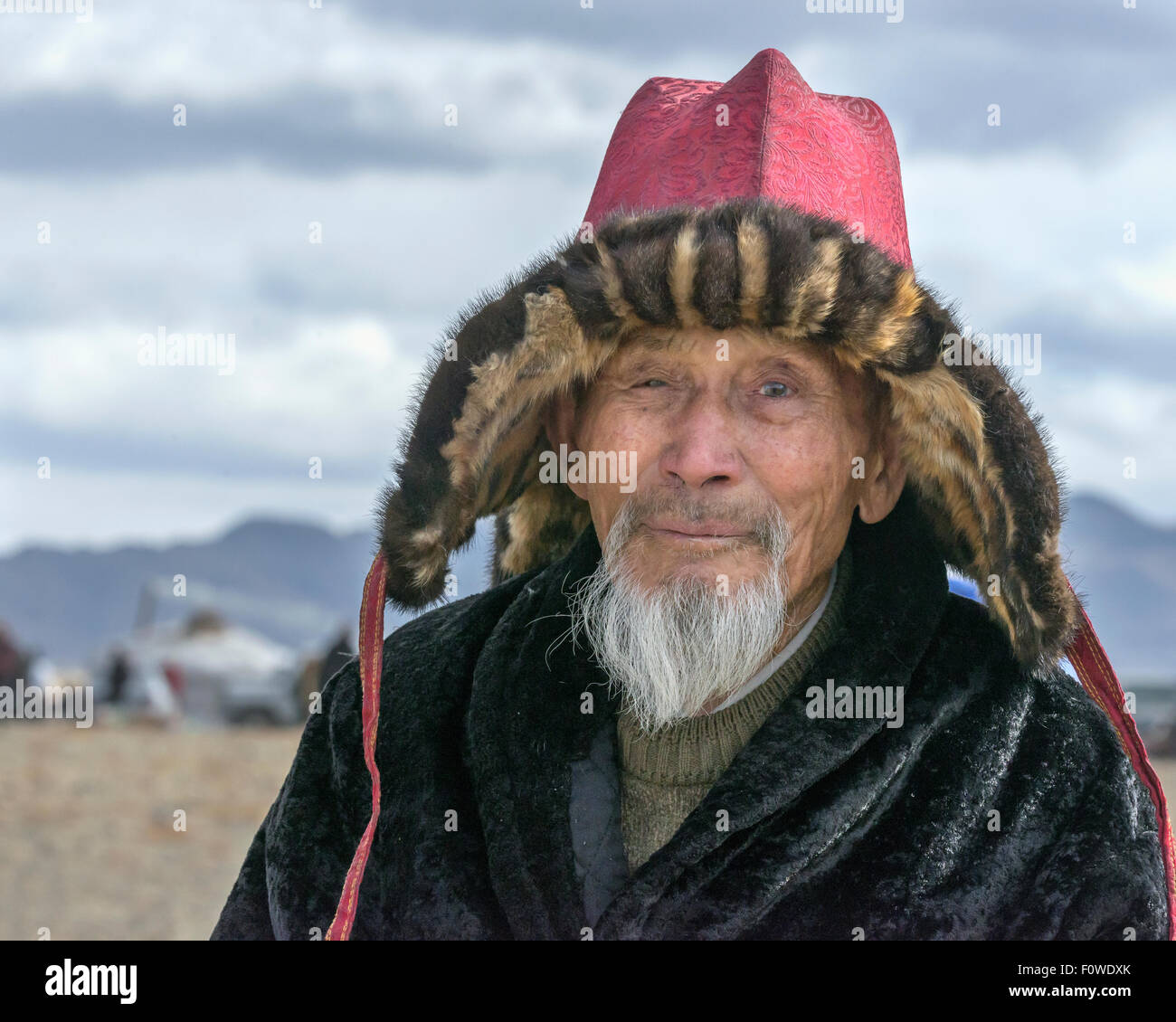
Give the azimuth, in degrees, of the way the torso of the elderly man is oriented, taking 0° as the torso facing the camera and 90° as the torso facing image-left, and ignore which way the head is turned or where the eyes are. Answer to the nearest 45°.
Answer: approximately 0°

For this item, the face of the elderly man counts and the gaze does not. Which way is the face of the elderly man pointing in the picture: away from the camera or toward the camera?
toward the camera

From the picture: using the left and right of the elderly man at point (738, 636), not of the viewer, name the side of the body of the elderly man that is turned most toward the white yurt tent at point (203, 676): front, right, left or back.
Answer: back
